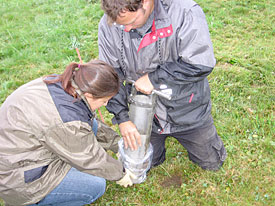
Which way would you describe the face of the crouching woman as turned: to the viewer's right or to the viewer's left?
to the viewer's right

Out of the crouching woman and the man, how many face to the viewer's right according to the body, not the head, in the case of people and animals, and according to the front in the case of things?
1

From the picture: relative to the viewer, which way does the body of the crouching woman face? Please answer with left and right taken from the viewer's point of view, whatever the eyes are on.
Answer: facing to the right of the viewer

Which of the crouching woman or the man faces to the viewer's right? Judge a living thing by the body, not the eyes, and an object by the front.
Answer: the crouching woman

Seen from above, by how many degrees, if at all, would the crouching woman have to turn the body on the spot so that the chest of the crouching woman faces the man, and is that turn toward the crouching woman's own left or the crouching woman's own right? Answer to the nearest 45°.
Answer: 0° — they already face them

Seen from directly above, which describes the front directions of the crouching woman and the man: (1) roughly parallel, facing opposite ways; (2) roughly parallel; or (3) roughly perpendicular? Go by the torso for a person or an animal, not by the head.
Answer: roughly parallel, facing opposite ways

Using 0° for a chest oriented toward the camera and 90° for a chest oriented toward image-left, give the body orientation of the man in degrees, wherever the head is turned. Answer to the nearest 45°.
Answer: approximately 45°

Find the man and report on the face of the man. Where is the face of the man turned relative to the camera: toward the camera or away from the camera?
toward the camera

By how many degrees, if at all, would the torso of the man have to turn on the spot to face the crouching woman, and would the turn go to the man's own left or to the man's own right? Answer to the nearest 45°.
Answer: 0° — they already face them
